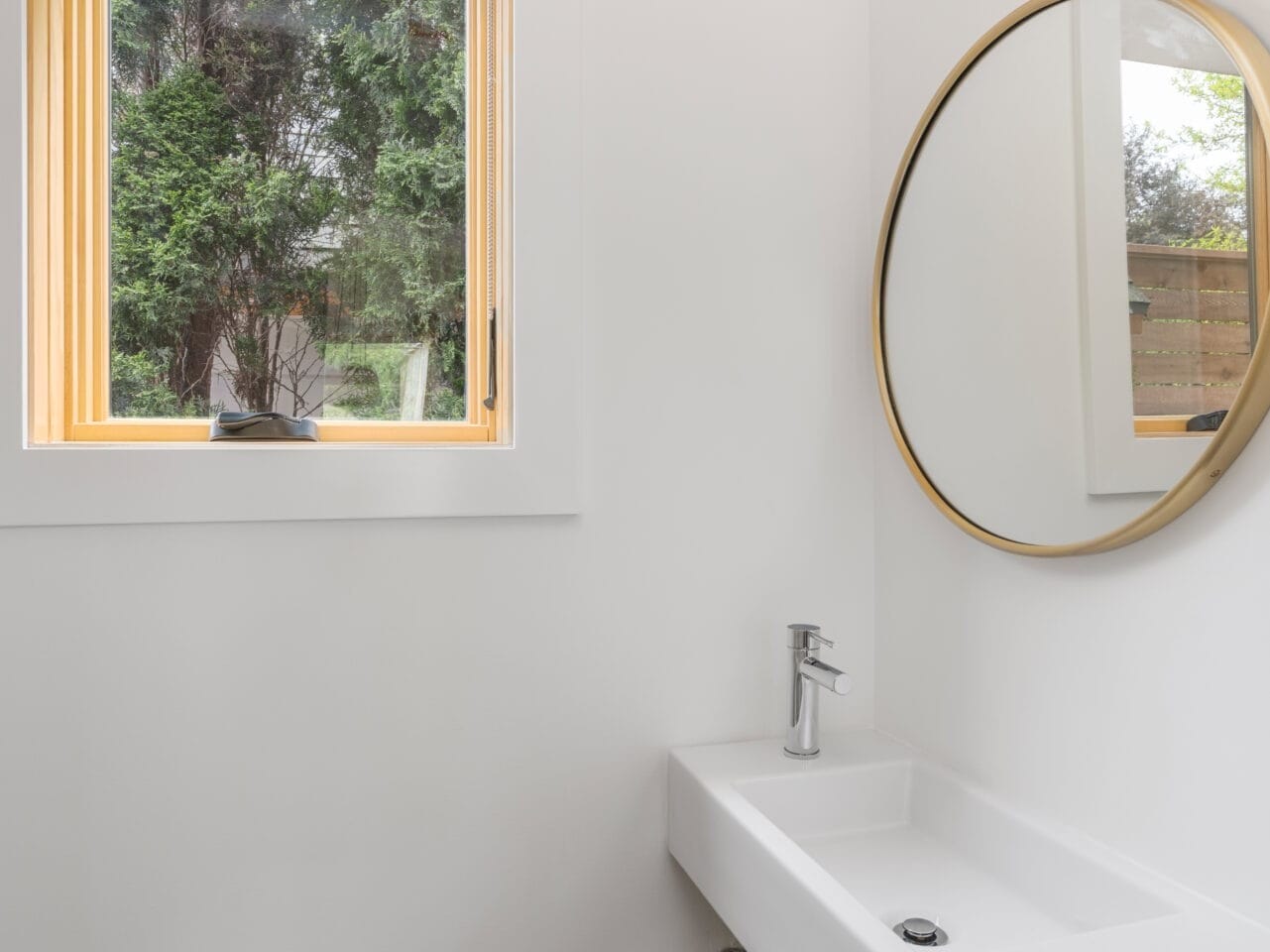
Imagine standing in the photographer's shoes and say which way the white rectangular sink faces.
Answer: facing the viewer and to the left of the viewer

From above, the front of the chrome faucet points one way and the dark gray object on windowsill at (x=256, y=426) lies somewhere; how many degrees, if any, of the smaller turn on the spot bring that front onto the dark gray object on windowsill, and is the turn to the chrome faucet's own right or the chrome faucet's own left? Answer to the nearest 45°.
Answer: approximately 135° to the chrome faucet's own right

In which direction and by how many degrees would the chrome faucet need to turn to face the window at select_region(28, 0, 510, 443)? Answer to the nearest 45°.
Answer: approximately 135° to its right

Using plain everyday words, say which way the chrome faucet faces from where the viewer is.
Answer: facing the viewer and to the right of the viewer

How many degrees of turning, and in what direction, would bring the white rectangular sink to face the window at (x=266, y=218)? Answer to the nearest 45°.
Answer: approximately 45° to its right
